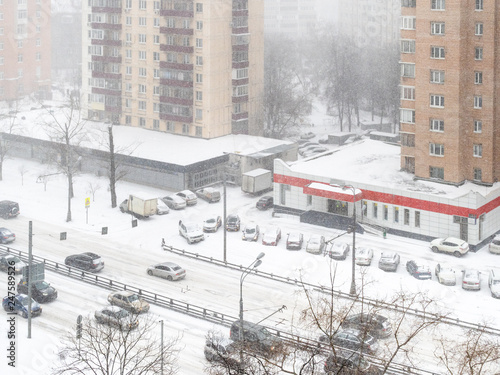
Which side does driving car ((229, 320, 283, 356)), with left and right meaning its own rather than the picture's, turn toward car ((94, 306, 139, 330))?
back

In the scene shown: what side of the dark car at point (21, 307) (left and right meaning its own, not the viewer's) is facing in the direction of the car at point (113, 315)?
front

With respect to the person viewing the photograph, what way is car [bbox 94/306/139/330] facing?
facing the viewer and to the right of the viewer

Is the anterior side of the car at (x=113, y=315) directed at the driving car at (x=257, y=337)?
yes

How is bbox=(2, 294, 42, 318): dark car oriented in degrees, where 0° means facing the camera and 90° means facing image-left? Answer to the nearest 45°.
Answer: approximately 315°
